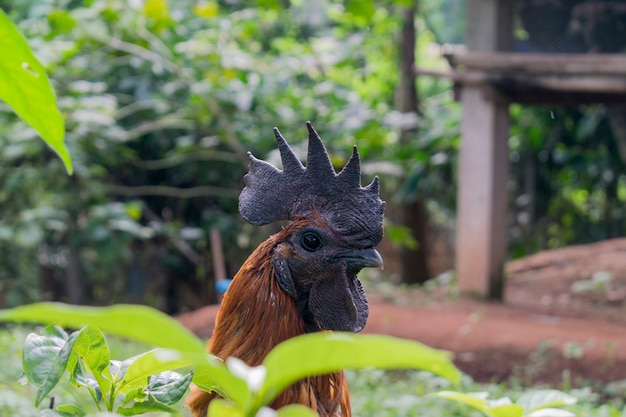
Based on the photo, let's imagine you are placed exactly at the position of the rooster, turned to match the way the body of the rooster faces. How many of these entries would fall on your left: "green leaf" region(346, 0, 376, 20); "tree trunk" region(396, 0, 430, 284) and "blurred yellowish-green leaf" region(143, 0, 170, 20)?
3

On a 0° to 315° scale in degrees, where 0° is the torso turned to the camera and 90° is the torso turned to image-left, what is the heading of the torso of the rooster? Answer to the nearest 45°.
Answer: approximately 270°

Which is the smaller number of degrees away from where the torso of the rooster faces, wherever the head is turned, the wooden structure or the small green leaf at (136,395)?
the wooden structure

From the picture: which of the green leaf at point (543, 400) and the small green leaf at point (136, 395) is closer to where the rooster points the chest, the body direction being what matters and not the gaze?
the green leaf

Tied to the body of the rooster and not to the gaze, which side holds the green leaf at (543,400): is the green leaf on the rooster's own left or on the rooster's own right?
on the rooster's own right

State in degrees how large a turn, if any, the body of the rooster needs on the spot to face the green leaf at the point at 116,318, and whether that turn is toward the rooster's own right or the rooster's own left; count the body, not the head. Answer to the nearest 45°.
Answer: approximately 90° to the rooster's own right

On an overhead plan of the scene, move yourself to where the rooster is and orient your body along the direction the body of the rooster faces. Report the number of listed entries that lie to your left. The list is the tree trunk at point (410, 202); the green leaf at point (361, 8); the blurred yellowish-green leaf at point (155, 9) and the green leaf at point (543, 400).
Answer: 3

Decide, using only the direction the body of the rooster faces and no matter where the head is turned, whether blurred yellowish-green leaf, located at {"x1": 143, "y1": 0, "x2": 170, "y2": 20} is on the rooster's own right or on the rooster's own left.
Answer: on the rooster's own left
